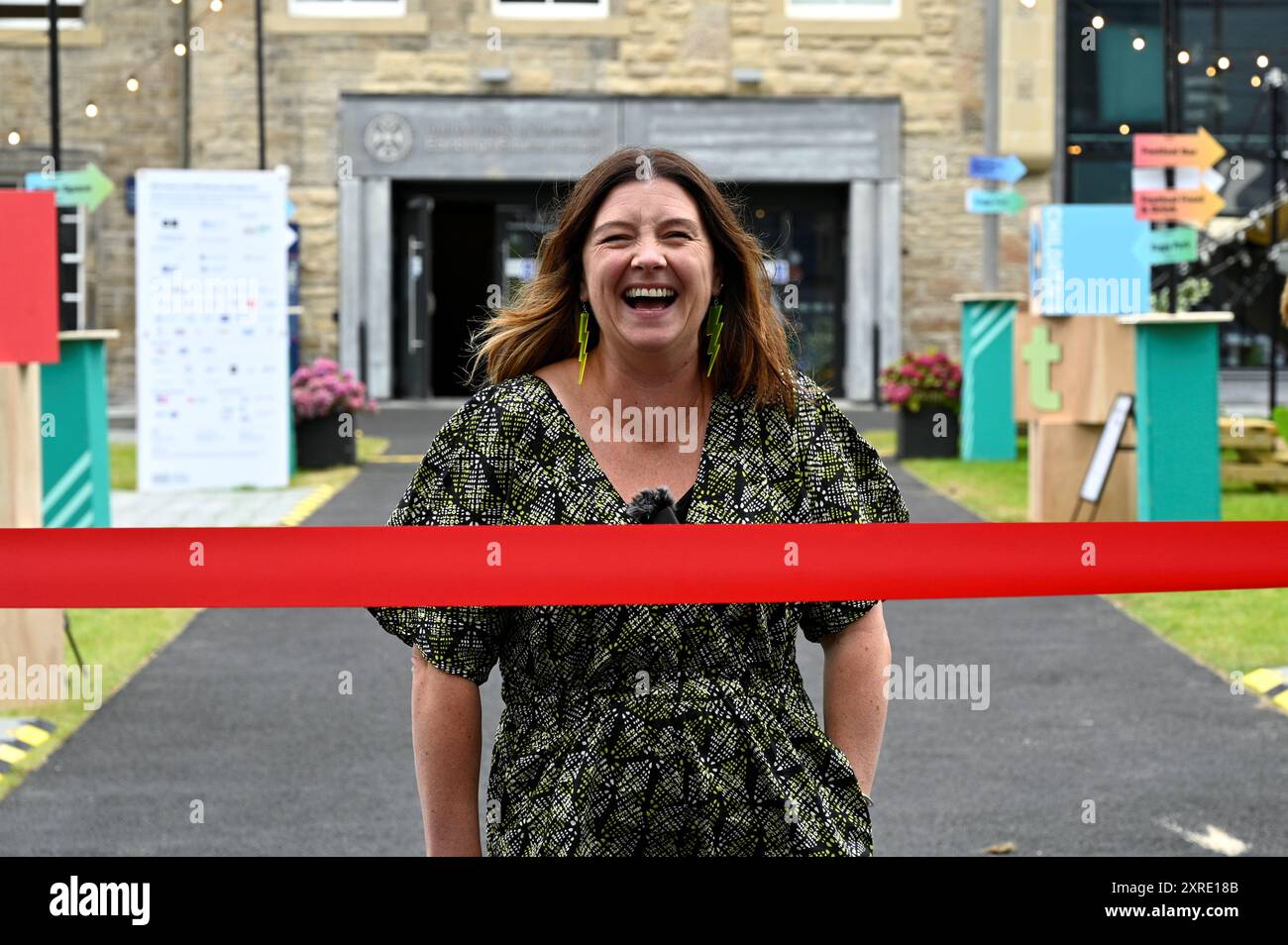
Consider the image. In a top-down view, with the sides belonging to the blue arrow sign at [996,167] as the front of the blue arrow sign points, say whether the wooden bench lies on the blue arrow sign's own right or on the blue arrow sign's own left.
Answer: on the blue arrow sign's own left

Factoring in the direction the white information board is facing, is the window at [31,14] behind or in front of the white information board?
behind

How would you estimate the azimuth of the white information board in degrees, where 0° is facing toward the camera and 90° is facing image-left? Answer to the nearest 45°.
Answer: approximately 0°

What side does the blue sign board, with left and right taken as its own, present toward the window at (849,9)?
back

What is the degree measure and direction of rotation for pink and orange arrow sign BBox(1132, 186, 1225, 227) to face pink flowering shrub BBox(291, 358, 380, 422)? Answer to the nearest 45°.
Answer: approximately 135° to its right

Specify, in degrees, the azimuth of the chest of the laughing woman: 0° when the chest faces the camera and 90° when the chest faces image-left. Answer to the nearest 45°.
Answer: approximately 0°
